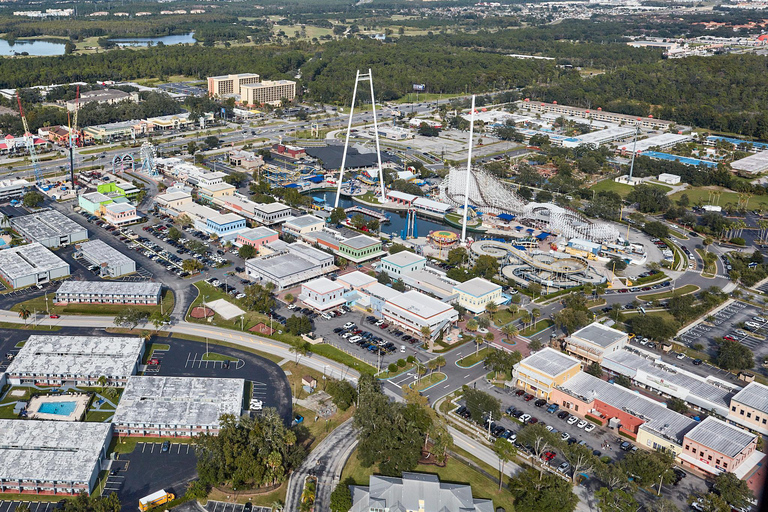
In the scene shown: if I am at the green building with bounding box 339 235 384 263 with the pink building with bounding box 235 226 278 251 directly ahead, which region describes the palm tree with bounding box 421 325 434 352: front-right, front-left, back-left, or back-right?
back-left

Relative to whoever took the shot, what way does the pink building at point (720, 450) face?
facing the viewer and to the left of the viewer

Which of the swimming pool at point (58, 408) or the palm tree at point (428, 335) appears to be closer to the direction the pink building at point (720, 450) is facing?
the swimming pool

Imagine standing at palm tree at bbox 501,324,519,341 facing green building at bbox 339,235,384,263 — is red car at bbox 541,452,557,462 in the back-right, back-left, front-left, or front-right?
back-left

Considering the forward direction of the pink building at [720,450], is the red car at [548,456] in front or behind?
in front

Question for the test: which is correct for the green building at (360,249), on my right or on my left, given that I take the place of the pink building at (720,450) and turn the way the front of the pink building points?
on my right

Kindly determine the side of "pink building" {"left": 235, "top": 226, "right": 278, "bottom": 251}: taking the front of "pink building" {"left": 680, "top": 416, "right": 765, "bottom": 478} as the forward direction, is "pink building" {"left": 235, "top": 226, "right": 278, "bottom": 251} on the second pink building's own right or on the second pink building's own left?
on the second pink building's own right

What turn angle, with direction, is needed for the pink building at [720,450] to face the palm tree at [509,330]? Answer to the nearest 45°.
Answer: approximately 90° to its right

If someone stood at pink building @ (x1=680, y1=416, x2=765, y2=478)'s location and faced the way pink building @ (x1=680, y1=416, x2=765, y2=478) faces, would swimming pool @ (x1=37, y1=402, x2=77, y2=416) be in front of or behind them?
in front

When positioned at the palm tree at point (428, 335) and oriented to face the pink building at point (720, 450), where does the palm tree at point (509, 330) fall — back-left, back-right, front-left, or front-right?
front-left

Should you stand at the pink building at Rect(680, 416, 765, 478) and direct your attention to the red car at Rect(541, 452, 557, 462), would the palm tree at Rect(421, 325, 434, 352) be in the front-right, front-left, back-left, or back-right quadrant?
front-right

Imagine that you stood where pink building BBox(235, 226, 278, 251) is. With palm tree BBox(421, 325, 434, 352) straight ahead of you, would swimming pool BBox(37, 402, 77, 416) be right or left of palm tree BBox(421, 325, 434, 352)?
right

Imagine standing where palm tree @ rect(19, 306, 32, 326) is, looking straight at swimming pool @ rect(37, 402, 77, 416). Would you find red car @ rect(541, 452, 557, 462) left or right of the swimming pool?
left
